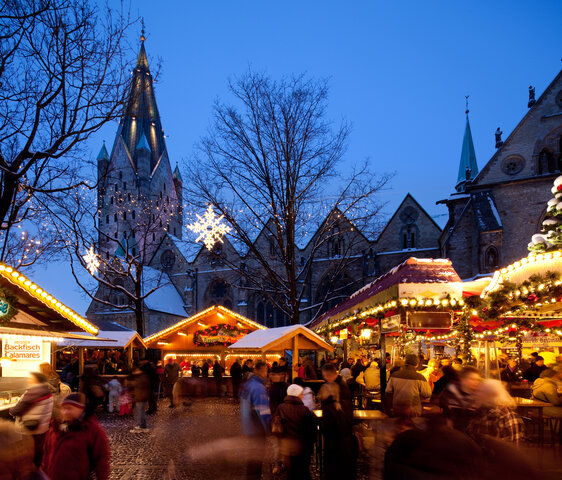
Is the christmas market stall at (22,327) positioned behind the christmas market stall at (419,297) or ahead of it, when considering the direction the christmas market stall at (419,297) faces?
ahead

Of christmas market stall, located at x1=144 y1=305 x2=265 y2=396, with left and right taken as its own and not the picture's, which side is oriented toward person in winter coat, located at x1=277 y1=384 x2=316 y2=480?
front

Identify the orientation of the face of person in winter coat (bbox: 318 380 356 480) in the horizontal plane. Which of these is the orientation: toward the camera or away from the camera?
away from the camera

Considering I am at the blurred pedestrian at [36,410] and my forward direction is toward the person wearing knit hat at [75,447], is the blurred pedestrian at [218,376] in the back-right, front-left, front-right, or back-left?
back-left

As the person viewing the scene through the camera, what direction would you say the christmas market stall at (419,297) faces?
facing the viewer and to the left of the viewer

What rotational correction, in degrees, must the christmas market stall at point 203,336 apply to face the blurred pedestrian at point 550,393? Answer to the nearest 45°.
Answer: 0° — it already faces them

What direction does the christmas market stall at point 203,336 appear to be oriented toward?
toward the camera

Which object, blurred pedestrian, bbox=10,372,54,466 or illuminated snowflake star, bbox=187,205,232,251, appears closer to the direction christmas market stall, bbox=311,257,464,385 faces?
the blurred pedestrian

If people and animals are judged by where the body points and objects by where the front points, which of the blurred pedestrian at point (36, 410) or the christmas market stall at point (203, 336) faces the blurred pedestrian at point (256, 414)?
the christmas market stall
